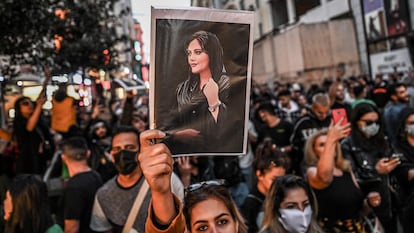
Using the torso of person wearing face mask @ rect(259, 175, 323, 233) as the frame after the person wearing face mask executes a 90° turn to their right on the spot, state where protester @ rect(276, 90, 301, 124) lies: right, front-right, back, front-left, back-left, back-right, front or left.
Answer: back-right

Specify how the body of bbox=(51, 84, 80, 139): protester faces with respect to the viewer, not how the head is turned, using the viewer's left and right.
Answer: facing away from the viewer

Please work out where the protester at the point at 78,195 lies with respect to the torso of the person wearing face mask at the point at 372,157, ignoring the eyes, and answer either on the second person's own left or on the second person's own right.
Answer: on the second person's own right

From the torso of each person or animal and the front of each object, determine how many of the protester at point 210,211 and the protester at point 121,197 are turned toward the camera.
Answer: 2

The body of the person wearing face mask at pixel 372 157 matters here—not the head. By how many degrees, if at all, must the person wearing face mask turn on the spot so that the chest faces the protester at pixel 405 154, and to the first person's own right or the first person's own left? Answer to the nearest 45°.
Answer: approximately 45° to the first person's own left
